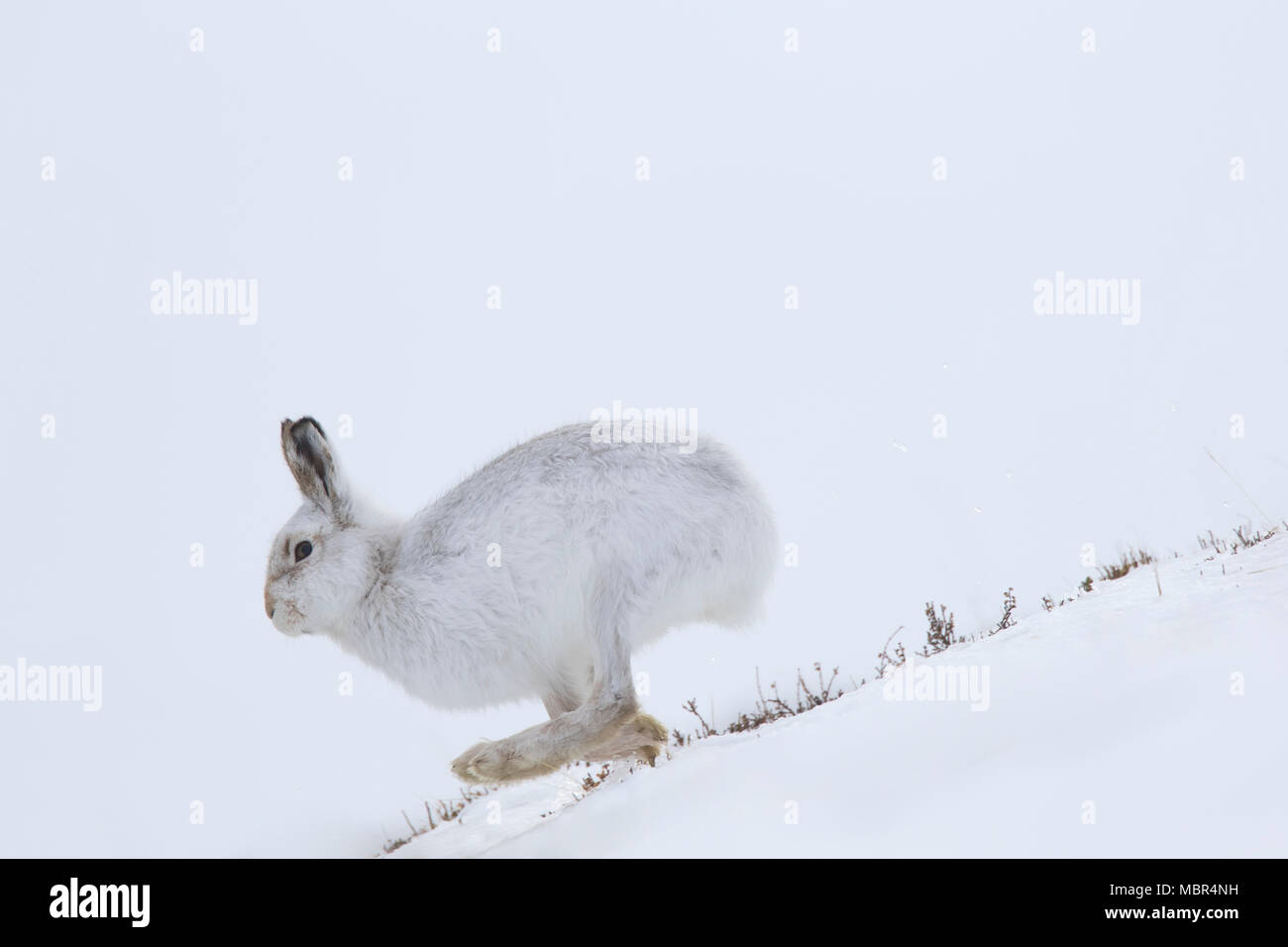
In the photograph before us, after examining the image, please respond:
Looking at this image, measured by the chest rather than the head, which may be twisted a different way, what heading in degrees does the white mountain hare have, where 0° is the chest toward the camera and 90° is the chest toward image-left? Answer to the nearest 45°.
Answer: approximately 90°
